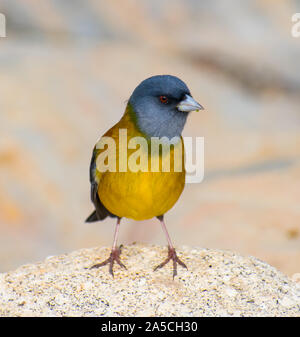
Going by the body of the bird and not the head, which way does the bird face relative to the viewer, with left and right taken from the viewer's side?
facing the viewer and to the right of the viewer
